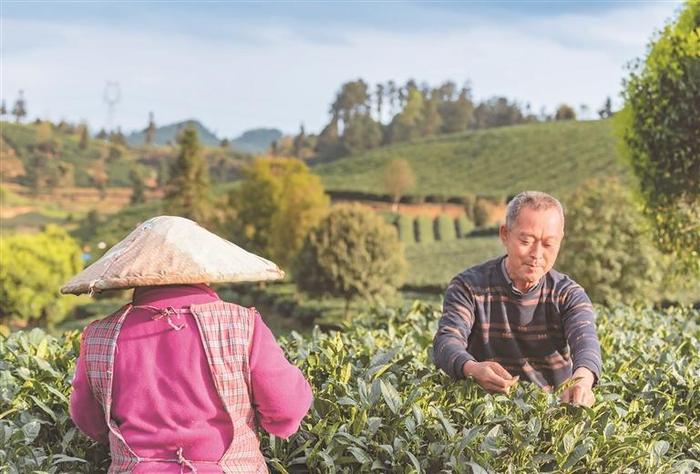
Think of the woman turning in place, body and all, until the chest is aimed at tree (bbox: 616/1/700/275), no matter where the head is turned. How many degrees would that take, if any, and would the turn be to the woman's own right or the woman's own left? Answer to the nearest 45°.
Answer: approximately 45° to the woman's own right

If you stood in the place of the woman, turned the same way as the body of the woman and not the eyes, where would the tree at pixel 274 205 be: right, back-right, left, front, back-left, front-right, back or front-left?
front

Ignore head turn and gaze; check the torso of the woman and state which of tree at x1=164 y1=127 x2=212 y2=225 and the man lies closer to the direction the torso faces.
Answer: the tree

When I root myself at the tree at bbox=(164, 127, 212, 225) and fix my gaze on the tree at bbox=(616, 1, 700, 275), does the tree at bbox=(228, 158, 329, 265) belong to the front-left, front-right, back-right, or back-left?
front-left

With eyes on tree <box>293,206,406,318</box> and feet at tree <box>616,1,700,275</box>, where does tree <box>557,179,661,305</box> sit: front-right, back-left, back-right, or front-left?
front-right

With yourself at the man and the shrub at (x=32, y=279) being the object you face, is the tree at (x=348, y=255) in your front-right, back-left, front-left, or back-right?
front-right

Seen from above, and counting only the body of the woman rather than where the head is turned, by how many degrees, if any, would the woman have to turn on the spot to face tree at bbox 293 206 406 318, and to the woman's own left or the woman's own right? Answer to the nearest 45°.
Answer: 0° — they already face it

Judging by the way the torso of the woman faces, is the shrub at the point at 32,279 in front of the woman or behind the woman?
in front

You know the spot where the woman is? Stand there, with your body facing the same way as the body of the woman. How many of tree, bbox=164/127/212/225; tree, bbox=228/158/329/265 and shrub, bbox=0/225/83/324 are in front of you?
3

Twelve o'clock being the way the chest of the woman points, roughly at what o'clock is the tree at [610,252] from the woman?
The tree is roughly at 1 o'clock from the woman.

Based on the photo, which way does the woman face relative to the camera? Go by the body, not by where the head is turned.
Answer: away from the camera

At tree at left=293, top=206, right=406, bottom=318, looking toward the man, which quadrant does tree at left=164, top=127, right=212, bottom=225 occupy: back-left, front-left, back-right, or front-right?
back-right

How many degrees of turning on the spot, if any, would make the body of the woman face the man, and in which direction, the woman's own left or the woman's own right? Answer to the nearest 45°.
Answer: approximately 45° to the woman's own right
